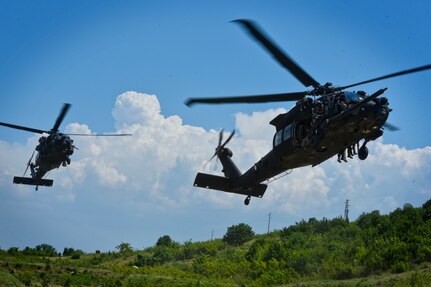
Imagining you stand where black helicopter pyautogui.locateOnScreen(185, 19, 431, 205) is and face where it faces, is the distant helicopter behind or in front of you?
behind

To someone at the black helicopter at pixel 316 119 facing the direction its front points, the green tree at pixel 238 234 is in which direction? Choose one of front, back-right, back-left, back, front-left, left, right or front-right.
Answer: back-left
